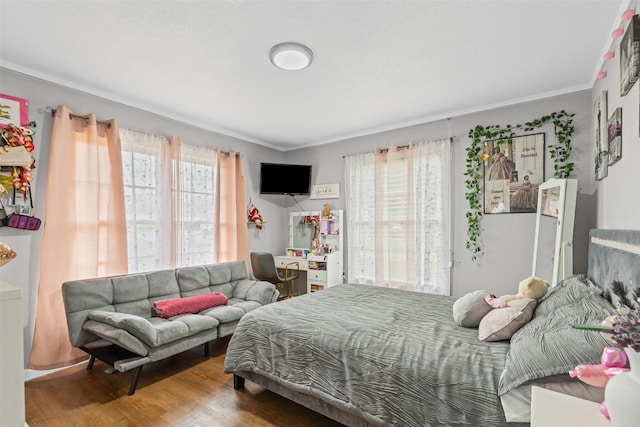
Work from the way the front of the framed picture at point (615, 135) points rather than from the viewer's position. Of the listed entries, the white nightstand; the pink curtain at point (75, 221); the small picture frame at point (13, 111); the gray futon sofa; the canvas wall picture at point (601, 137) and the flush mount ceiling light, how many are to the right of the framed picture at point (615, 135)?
1

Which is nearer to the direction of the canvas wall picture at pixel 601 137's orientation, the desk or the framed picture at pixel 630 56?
the desk

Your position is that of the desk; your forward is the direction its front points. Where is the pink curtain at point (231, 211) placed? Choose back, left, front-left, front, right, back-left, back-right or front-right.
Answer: front-right

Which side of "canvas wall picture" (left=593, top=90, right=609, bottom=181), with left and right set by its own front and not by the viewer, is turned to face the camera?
left

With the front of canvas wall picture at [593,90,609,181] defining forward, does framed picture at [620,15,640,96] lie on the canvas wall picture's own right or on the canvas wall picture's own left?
on the canvas wall picture's own left

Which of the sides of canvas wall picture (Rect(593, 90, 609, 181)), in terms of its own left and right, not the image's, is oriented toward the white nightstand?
left

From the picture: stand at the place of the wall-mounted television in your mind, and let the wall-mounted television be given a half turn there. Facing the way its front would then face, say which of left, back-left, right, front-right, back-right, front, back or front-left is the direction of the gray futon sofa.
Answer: back-left

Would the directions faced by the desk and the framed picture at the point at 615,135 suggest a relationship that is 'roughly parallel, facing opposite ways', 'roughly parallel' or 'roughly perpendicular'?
roughly perpendicular

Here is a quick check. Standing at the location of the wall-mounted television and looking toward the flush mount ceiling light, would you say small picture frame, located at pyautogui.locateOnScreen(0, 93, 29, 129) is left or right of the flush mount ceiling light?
right

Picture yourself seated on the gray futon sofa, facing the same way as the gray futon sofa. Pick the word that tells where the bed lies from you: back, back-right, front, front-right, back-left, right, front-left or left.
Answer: front

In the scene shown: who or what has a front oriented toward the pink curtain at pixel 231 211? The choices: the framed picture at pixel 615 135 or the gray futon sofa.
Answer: the framed picture

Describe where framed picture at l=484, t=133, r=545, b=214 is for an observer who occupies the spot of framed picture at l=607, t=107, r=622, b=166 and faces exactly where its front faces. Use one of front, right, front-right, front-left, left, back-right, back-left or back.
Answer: front-right

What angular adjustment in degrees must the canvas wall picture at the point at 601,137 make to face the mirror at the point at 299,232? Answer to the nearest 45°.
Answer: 0° — it already faces it

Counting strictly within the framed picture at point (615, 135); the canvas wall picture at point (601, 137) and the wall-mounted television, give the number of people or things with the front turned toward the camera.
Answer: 1

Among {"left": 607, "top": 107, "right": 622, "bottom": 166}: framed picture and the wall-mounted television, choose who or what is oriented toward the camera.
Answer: the wall-mounted television

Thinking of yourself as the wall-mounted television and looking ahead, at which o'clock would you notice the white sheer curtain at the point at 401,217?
The white sheer curtain is roughly at 10 o'clock from the wall-mounted television.

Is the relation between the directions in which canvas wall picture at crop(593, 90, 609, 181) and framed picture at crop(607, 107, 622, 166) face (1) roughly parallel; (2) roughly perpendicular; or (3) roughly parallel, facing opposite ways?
roughly parallel

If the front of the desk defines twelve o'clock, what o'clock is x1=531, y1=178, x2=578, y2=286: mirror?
The mirror is roughly at 9 o'clock from the desk.

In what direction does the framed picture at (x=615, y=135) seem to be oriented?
to the viewer's left

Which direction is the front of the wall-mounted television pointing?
toward the camera
